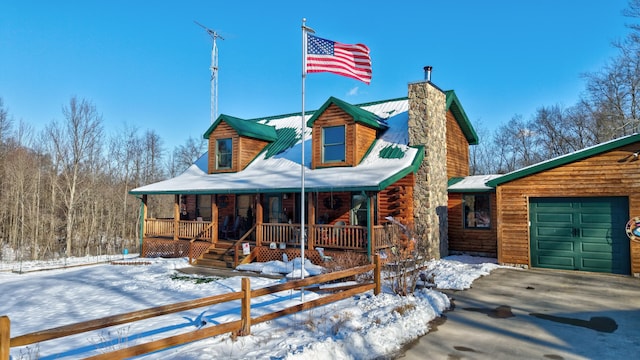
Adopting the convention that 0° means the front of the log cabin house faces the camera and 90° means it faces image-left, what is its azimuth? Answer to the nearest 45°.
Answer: approximately 45°

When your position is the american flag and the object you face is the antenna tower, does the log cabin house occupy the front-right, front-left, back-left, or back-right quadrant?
front-right

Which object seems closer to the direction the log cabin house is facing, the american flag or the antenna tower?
the american flag

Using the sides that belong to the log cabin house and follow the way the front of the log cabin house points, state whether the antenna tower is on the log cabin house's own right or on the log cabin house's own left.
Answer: on the log cabin house's own right

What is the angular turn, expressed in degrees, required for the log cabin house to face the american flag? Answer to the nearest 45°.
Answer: approximately 45° to its left
